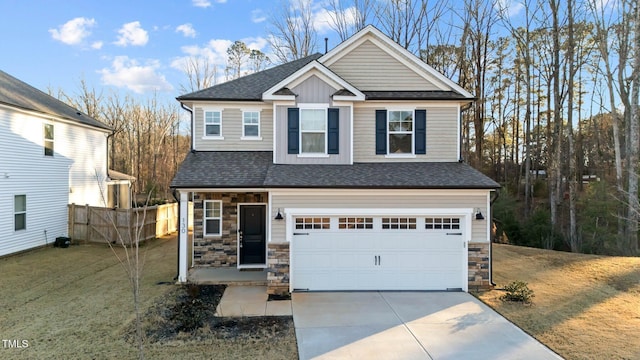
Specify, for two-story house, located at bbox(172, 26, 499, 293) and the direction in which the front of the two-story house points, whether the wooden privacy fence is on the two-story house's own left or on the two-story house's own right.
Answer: on the two-story house's own right

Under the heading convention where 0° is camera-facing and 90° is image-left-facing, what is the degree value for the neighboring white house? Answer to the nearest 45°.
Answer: approximately 45°

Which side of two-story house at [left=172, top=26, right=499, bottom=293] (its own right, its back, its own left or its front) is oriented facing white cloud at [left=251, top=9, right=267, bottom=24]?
back

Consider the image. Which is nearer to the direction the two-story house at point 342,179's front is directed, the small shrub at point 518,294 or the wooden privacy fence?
the small shrub

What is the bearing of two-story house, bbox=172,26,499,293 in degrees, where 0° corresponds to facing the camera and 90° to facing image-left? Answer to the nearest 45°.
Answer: approximately 0°

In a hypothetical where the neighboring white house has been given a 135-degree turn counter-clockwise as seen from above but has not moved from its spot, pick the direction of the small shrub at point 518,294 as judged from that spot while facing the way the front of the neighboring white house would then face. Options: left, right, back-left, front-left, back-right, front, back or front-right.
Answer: front-right

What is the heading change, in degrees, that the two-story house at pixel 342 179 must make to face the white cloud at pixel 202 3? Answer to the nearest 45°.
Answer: approximately 135° to its right

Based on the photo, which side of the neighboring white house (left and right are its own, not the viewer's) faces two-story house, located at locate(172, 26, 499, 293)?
left

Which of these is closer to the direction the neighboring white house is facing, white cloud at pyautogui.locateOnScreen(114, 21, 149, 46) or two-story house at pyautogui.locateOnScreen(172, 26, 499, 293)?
the two-story house

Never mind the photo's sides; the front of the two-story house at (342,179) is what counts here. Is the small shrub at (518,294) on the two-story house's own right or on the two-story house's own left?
on the two-story house's own left

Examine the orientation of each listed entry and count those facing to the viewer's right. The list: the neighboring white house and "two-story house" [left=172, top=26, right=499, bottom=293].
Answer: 0

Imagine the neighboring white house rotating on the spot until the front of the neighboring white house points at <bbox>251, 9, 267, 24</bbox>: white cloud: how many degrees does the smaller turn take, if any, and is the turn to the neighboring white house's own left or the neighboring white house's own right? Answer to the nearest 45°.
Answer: approximately 135° to the neighboring white house's own left

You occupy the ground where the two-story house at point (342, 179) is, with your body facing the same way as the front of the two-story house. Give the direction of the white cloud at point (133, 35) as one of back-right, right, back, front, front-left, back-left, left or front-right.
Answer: back-right
